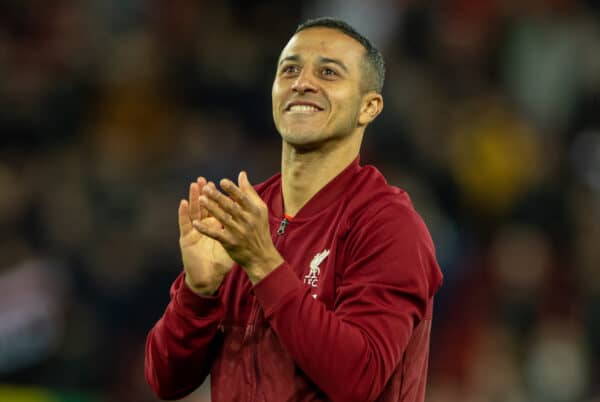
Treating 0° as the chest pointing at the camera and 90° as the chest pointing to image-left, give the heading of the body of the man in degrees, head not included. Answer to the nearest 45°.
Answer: approximately 45°
